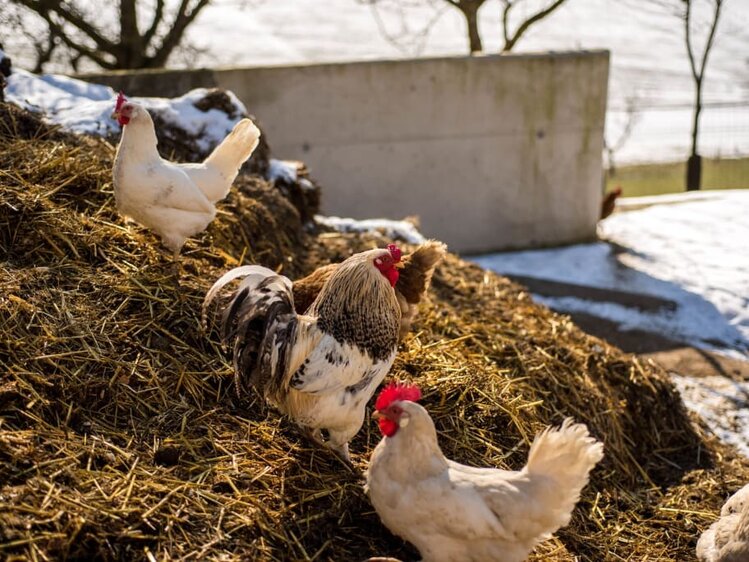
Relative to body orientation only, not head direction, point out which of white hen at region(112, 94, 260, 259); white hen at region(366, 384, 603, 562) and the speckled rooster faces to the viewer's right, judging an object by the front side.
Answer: the speckled rooster

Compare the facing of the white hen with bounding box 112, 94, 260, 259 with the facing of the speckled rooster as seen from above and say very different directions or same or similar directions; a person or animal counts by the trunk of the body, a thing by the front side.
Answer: very different directions

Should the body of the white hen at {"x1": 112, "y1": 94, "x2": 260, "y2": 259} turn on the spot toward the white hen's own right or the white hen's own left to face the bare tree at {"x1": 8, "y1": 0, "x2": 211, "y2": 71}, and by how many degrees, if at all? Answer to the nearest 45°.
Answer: approximately 90° to the white hen's own right

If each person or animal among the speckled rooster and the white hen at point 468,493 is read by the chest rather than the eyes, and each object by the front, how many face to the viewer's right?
1

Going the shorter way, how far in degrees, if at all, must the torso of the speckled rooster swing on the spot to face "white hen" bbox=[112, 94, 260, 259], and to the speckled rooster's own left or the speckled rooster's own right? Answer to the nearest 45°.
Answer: approximately 135° to the speckled rooster's own left

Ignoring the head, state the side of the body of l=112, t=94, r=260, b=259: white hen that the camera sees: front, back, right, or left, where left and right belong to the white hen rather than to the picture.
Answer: left

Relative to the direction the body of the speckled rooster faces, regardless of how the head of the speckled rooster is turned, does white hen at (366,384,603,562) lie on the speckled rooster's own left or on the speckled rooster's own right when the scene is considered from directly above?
on the speckled rooster's own right

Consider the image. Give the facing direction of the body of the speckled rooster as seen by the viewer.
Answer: to the viewer's right

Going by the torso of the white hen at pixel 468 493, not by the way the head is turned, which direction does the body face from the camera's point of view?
to the viewer's left

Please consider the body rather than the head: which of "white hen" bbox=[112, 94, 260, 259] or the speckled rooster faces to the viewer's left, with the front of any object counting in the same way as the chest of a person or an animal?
the white hen

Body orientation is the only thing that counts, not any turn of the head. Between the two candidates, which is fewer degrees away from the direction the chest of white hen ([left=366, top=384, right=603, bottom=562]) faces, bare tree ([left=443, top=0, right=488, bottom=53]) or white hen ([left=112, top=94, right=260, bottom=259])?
the white hen

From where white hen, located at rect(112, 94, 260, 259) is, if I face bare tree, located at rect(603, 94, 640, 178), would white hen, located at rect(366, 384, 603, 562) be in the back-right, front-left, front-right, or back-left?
back-right

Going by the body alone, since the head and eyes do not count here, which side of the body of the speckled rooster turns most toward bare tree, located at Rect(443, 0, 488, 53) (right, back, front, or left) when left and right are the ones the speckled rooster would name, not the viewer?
left

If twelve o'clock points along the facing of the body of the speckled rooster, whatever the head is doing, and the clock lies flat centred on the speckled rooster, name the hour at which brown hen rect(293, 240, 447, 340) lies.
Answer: The brown hen is roughly at 10 o'clock from the speckled rooster.

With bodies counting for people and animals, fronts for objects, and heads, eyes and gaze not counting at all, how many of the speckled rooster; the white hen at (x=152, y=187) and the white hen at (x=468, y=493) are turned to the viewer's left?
2

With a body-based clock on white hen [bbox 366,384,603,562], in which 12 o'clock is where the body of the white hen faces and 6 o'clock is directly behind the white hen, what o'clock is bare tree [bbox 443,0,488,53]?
The bare tree is roughly at 3 o'clock from the white hen.

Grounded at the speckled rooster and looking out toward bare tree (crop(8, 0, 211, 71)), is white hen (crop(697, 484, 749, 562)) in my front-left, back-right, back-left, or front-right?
back-right

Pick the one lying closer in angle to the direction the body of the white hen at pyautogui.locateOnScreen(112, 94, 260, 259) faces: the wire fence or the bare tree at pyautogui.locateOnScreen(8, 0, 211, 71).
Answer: the bare tree
